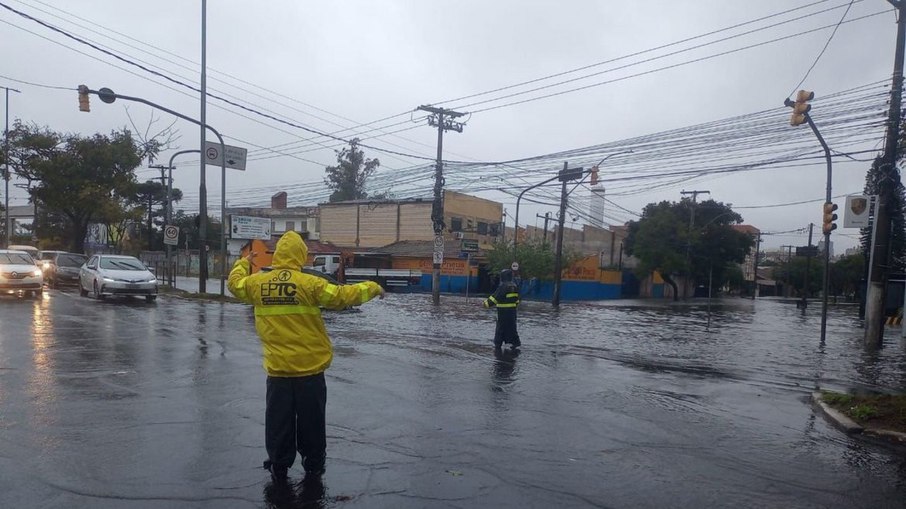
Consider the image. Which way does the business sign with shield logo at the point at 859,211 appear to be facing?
toward the camera

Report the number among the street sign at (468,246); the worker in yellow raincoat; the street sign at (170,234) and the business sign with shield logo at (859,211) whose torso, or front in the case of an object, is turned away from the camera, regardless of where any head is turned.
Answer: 1

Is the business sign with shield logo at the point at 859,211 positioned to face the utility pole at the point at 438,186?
no

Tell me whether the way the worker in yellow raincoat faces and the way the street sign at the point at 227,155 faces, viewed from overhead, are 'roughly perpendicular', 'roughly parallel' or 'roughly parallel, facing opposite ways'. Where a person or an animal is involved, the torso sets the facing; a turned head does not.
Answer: roughly parallel, facing opposite ways

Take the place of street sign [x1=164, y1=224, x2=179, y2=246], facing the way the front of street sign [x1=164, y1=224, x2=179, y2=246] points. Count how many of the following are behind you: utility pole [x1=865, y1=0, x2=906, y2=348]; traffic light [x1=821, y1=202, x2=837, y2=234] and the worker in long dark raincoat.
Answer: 0

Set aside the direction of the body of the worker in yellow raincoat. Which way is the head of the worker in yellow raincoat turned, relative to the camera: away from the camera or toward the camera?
away from the camera

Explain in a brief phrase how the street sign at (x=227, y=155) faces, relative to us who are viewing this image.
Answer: facing the viewer

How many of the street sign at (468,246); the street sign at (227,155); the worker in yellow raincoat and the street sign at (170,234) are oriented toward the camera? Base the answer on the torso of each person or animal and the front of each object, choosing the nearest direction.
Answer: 3

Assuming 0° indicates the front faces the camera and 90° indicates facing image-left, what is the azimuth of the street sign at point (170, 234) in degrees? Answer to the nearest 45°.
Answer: approximately 0°

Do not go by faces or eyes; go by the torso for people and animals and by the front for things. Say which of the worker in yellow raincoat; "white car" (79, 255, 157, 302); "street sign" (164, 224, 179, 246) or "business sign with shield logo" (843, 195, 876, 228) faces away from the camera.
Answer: the worker in yellow raincoat

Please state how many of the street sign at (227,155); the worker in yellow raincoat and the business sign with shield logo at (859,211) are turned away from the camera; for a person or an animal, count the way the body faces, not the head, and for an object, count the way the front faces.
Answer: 1

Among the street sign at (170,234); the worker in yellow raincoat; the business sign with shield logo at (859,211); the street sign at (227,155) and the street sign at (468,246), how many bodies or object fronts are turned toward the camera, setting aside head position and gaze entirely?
4

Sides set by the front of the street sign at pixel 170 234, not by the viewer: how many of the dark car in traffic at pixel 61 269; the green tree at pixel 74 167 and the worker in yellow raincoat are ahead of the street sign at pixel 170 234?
1

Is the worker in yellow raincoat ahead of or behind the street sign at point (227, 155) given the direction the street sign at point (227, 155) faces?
ahead

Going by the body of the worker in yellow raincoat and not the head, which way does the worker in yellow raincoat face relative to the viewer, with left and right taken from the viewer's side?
facing away from the viewer
